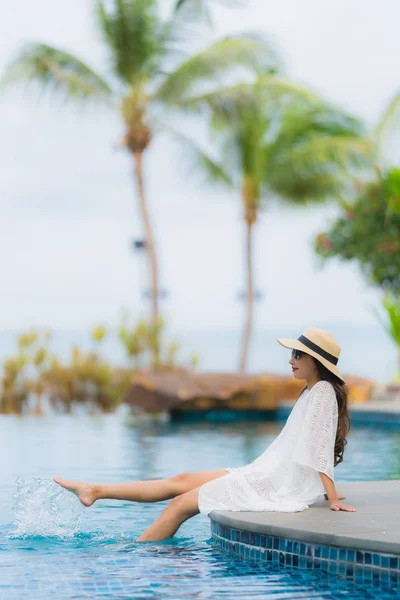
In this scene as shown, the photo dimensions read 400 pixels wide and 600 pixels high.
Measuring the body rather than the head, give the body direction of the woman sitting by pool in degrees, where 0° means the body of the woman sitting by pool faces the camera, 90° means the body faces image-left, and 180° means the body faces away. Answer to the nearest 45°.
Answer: approximately 90°

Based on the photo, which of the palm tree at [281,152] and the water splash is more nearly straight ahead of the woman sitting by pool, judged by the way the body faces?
the water splash

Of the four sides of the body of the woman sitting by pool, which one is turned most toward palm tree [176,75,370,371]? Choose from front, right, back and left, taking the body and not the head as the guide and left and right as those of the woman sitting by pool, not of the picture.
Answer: right

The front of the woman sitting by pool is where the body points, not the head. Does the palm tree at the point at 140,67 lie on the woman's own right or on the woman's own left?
on the woman's own right
